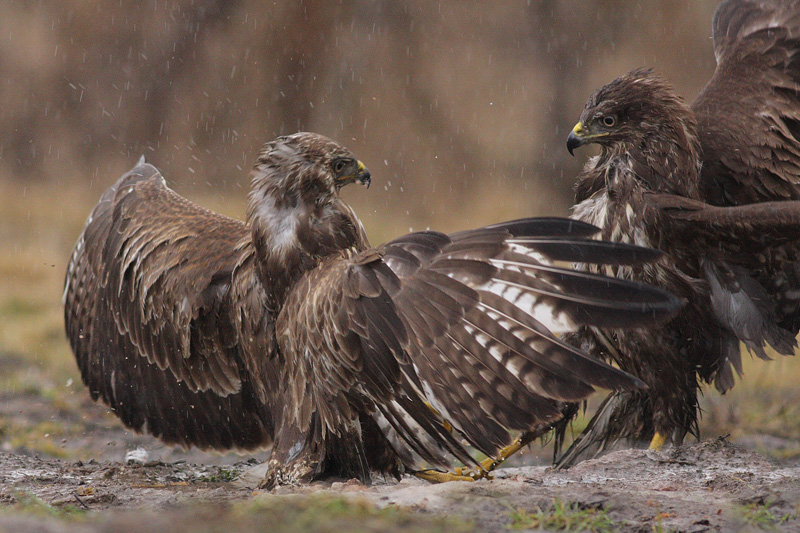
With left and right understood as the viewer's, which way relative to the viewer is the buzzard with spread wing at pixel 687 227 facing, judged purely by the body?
facing to the left of the viewer
